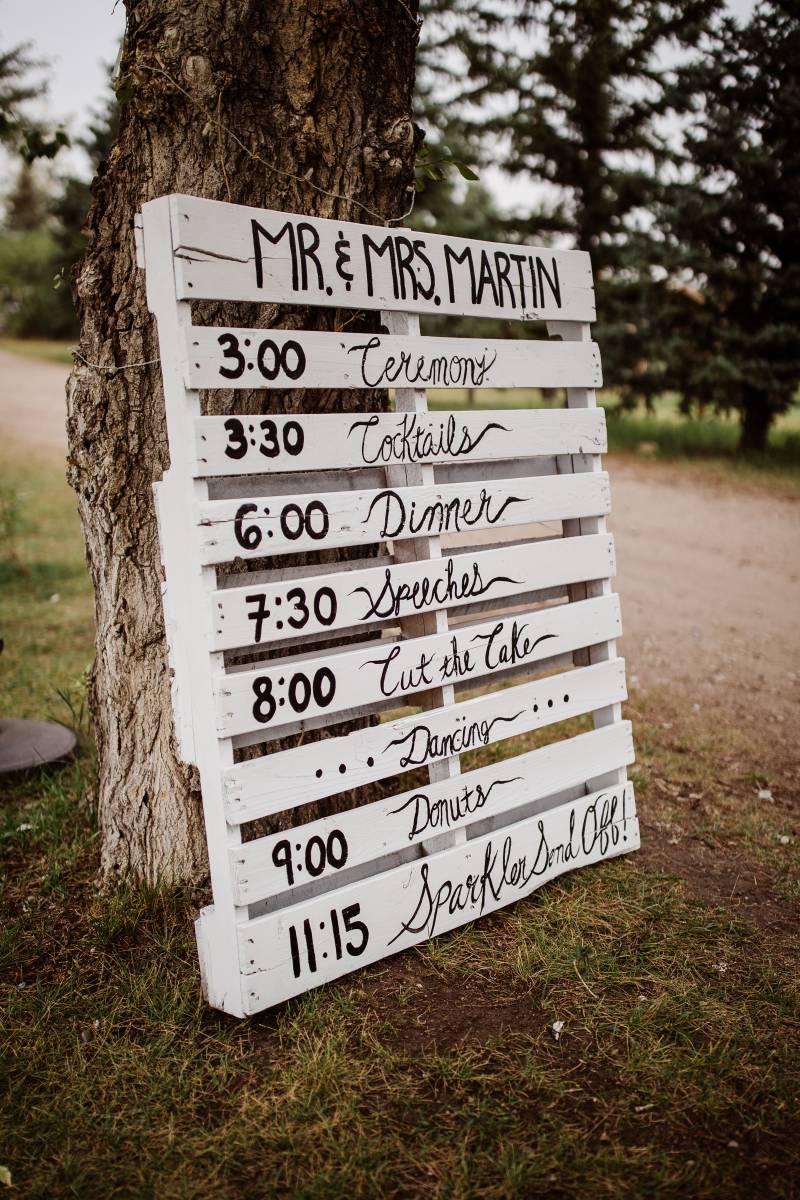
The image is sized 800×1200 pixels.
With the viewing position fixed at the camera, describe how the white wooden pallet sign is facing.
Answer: facing the viewer and to the right of the viewer

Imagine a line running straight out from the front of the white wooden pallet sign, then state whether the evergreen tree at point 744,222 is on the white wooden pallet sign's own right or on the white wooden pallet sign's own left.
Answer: on the white wooden pallet sign's own left
